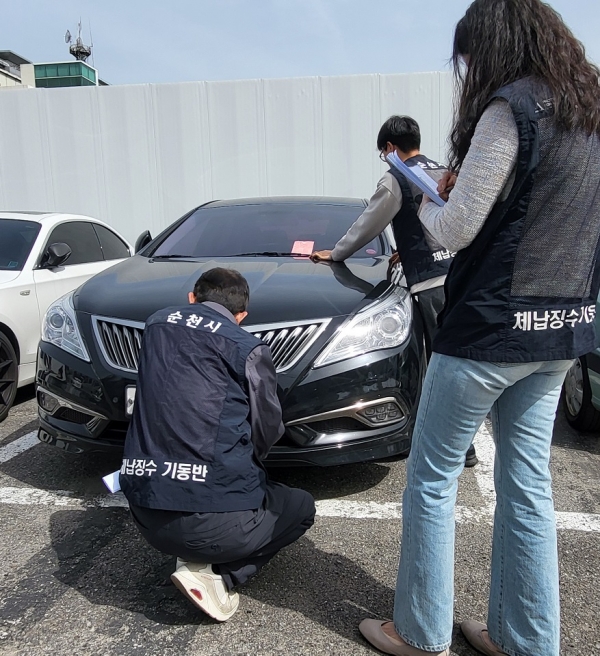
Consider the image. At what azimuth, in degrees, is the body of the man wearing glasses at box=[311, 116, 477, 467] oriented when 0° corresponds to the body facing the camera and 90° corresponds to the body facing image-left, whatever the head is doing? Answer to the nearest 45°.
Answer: approximately 135°

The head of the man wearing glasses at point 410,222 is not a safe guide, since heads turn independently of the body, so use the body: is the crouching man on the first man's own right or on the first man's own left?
on the first man's own left

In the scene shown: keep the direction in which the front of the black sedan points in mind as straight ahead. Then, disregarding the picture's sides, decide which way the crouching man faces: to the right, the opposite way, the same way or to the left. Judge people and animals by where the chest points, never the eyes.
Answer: the opposite way

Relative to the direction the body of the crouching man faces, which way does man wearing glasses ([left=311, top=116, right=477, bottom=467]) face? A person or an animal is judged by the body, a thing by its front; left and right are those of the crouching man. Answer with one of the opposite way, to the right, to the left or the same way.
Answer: to the left

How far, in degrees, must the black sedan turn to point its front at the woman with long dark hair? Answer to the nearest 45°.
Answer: approximately 45° to its left

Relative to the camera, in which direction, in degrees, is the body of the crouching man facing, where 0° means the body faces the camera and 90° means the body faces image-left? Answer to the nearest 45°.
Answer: approximately 225°

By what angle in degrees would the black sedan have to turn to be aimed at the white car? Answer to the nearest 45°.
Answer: approximately 90° to its right

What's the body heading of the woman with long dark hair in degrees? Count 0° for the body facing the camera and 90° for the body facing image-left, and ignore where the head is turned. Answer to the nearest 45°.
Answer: approximately 135°

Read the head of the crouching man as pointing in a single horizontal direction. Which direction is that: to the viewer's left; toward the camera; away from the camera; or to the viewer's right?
away from the camera
